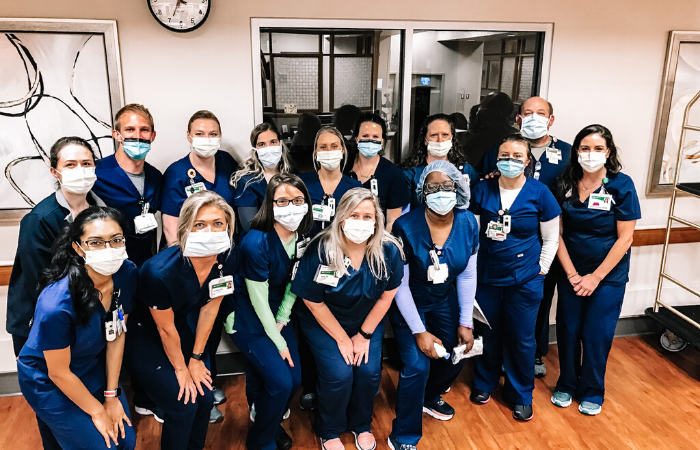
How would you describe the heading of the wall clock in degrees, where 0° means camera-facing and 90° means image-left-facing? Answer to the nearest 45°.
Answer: approximately 0°

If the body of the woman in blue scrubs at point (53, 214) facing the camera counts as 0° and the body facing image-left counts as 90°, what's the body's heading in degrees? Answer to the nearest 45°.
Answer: approximately 315°

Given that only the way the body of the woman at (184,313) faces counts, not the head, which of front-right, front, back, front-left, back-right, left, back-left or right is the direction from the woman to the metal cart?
front-left

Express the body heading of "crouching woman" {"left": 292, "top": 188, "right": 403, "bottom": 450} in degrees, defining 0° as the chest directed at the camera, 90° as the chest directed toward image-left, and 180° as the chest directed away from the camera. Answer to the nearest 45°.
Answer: approximately 0°

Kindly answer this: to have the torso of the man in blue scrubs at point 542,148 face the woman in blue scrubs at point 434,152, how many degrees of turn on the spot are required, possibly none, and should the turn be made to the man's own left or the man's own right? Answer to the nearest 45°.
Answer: approximately 90° to the man's own right

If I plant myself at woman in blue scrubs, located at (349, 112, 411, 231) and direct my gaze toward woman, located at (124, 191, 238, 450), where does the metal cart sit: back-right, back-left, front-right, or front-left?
back-left

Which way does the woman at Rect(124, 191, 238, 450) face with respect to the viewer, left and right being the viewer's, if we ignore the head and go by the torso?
facing the viewer and to the right of the viewer
